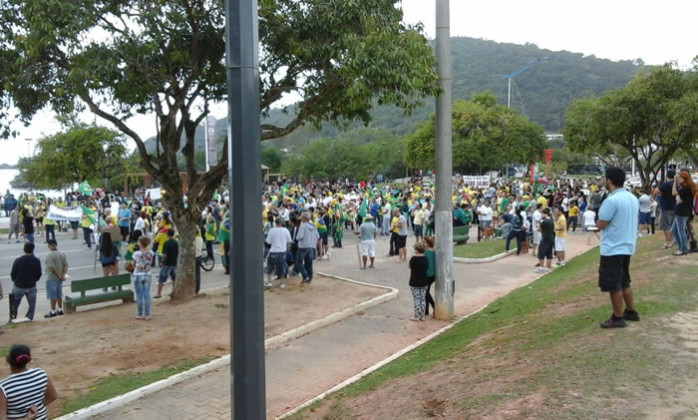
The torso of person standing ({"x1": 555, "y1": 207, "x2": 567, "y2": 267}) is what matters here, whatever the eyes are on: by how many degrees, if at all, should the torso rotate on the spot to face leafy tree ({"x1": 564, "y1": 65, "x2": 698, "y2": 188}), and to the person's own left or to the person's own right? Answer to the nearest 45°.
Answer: approximately 90° to the person's own right

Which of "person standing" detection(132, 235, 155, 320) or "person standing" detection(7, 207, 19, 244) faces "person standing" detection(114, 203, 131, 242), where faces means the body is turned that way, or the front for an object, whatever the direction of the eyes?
"person standing" detection(132, 235, 155, 320)

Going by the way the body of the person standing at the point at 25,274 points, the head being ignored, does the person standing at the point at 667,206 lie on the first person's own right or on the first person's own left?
on the first person's own right

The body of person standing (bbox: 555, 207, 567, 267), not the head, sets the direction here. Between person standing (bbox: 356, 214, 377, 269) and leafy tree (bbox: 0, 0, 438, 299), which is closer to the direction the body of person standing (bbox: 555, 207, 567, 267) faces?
the person standing

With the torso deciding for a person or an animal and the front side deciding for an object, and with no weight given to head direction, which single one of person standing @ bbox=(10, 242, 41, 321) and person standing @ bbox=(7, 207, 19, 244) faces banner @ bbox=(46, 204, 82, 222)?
person standing @ bbox=(10, 242, 41, 321)

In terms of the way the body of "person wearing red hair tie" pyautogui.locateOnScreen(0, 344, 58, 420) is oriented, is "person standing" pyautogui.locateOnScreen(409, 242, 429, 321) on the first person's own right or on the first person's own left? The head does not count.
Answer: on the first person's own right

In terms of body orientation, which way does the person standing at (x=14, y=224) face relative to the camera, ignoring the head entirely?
away from the camera

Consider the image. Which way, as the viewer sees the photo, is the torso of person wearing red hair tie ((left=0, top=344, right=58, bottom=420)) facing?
away from the camera

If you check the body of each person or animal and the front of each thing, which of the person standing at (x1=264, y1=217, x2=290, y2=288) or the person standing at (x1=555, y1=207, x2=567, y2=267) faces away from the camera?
the person standing at (x1=264, y1=217, x2=290, y2=288)

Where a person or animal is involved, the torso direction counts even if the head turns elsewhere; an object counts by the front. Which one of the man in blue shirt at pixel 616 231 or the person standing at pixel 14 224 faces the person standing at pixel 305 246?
the man in blue shirt

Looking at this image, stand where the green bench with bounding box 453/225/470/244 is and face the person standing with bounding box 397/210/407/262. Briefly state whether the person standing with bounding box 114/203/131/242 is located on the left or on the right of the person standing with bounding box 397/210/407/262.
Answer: right

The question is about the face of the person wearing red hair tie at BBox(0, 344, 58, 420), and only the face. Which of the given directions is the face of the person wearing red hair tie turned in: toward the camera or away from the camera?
away from the camera

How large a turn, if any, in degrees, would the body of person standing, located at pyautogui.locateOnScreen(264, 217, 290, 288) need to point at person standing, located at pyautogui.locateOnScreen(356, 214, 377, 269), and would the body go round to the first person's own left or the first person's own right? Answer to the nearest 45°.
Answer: approximately 45° to the first person's own right

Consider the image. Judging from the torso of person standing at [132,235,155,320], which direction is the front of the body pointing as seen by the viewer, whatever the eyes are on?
away from the camera

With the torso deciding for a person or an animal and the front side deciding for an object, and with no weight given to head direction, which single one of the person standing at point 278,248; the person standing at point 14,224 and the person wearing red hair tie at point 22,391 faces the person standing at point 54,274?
the person wearing red hair tie
